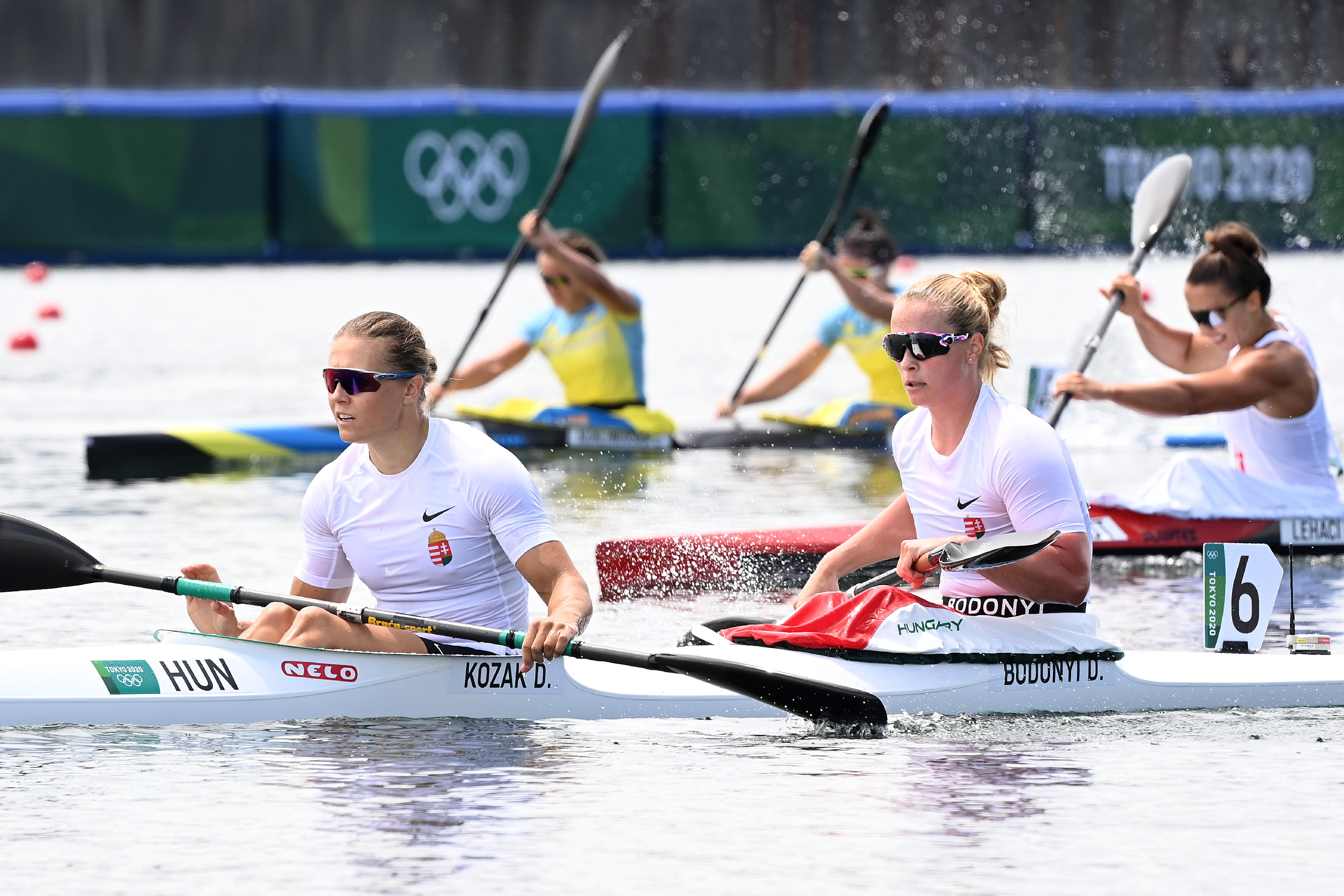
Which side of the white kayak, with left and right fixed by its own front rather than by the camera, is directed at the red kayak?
right

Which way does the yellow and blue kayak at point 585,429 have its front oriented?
to the viewer's left

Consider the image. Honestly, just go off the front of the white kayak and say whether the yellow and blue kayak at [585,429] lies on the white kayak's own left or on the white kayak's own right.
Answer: on the white kayak's own right

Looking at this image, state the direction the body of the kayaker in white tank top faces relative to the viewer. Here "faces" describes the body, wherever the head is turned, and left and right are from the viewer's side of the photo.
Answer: facing to the left of the viewer

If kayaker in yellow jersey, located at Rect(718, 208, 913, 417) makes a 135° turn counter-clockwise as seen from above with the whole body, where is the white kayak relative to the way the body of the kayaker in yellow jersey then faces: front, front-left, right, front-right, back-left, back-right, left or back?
right

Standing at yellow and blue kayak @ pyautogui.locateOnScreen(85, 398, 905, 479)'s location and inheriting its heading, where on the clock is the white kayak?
The white kayak is roughly at 9 o'clock from the yellow and blue kayak.

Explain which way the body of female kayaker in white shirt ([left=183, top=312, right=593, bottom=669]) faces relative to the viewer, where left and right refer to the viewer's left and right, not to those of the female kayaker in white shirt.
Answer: facing the viewer and to the left of the viewer

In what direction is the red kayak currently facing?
to the viewer's left

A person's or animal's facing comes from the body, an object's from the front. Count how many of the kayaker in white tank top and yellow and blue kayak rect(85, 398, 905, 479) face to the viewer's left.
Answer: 2

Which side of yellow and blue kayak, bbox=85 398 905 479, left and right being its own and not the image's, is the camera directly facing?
left

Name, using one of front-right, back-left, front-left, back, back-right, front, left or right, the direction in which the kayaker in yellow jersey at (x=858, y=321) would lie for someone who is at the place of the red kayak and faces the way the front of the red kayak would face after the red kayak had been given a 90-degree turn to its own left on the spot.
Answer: back

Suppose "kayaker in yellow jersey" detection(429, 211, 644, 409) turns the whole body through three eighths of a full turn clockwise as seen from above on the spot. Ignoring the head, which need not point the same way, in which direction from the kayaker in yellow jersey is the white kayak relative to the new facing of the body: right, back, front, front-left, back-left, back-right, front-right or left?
back

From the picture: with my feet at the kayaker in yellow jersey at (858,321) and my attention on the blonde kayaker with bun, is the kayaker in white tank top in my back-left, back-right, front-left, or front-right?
front-left

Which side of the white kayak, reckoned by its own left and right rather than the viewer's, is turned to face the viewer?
left
